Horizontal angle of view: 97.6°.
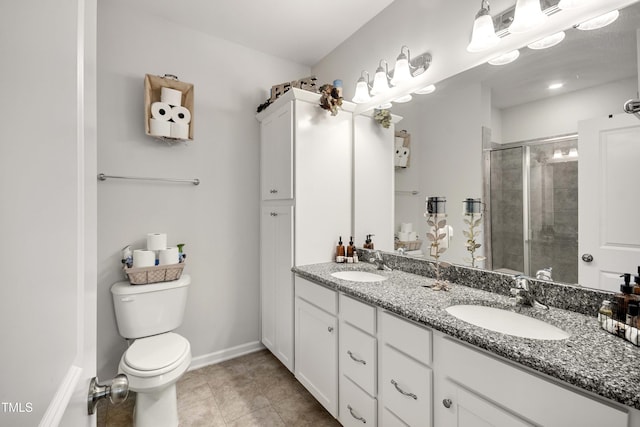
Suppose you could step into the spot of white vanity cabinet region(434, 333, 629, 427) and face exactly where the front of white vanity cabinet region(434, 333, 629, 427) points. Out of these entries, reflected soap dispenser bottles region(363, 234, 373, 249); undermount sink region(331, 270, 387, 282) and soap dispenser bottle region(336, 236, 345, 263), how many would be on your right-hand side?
3

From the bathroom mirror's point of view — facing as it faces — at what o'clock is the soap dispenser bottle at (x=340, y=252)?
The soap dispenser bottle is roughly at 2 o'clock from the bathroom mirror.

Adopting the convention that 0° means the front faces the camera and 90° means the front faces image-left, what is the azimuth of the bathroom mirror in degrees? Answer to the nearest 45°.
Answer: approximately 45°

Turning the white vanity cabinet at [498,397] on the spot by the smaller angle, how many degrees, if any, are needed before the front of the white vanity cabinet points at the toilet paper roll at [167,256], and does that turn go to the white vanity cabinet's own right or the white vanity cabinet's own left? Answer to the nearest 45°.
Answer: approximately 45° to the white vanity cabinet's own right

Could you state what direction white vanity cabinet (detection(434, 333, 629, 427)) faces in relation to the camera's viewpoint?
facing the viewer and to the left of the viewer

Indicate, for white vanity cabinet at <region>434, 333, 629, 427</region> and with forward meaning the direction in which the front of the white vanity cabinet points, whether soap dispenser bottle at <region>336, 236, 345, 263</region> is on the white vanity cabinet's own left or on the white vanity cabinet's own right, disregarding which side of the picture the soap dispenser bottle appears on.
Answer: on the white vanity cabinet's own right

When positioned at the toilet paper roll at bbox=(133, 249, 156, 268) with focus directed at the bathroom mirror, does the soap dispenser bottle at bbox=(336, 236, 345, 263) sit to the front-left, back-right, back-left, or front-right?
front-left

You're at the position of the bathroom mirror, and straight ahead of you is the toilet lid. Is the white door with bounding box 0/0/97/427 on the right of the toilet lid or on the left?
left

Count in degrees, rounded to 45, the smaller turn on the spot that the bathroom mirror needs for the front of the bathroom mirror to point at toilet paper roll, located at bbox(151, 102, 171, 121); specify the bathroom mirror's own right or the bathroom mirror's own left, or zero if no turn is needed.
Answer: approximately 45° to the bathroom mirror's own right

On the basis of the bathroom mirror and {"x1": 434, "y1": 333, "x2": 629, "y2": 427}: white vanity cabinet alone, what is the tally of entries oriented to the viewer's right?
0
